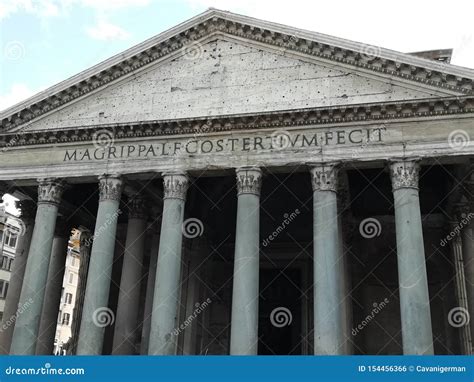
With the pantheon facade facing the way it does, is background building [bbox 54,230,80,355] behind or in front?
behind

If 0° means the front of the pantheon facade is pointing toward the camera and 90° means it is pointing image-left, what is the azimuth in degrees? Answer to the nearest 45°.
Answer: approximately 0°

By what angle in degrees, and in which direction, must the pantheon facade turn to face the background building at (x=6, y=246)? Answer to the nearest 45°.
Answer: approximately 135° to its right
